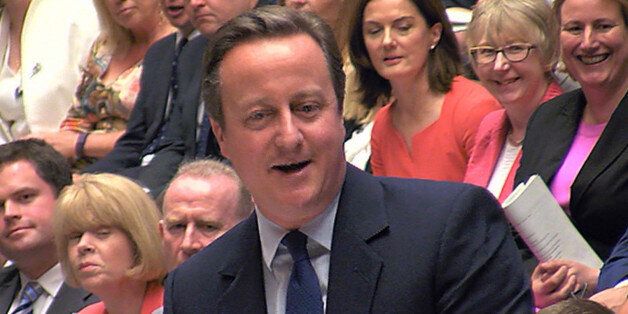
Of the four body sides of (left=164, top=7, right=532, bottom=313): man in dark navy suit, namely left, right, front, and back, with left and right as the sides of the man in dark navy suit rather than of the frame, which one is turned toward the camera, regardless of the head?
front

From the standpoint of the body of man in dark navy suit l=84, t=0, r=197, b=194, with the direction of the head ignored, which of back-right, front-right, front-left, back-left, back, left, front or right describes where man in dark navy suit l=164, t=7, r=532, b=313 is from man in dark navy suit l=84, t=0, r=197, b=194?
front-left

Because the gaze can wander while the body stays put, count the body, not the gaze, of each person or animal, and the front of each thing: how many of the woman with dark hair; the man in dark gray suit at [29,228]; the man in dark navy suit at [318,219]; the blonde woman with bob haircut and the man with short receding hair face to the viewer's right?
0

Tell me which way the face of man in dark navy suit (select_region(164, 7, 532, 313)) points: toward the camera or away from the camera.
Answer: toward the camera

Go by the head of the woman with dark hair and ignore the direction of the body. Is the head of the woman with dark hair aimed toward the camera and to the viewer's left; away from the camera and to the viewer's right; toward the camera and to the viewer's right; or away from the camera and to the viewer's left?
toward the camera and to the viewer's left

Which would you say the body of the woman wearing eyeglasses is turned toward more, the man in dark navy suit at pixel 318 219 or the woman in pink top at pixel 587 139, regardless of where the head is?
the man in dark navy suit

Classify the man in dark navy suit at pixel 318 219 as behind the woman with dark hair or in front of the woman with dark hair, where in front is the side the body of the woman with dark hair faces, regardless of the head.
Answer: in front

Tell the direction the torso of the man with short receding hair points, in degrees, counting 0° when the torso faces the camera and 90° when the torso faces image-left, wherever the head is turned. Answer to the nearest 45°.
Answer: approximately 45°

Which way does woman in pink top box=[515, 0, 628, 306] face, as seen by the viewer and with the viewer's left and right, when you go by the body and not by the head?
facing the viewer and to the left of the viewer

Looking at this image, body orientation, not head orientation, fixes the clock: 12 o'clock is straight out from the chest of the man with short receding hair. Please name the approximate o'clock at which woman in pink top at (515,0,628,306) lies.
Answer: The woman in pink top is roughly at 8 o'clock from the man with short receding hair.

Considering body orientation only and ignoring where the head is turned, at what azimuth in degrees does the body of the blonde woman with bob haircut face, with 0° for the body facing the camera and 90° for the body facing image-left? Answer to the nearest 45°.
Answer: approximately 45°

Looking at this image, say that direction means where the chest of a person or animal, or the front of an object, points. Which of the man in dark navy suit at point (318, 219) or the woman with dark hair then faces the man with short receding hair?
the woman with dark hair
